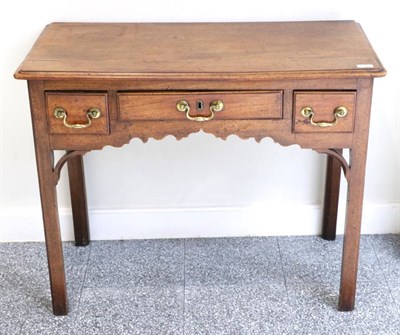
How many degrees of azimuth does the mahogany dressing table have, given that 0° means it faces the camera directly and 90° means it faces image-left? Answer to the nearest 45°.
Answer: approximately 0°
